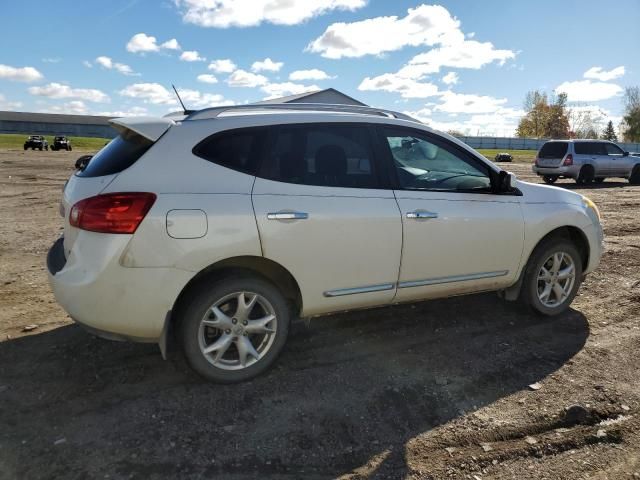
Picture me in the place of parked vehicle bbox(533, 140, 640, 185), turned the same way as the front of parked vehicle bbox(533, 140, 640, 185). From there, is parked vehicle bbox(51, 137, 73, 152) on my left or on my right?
on my left

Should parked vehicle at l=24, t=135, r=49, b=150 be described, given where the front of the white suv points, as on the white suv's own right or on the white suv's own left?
on the white suv's own left

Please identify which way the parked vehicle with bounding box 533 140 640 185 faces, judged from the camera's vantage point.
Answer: facing away from the viewer and to the right of the viewer

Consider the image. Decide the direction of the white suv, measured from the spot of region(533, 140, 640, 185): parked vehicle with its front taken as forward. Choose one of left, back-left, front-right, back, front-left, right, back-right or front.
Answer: back-right

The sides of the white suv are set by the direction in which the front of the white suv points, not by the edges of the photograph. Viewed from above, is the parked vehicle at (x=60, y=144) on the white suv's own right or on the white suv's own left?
on the white suv's own left

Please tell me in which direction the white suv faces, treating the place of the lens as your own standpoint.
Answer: facing away from the viewer and to the right of the viewer
